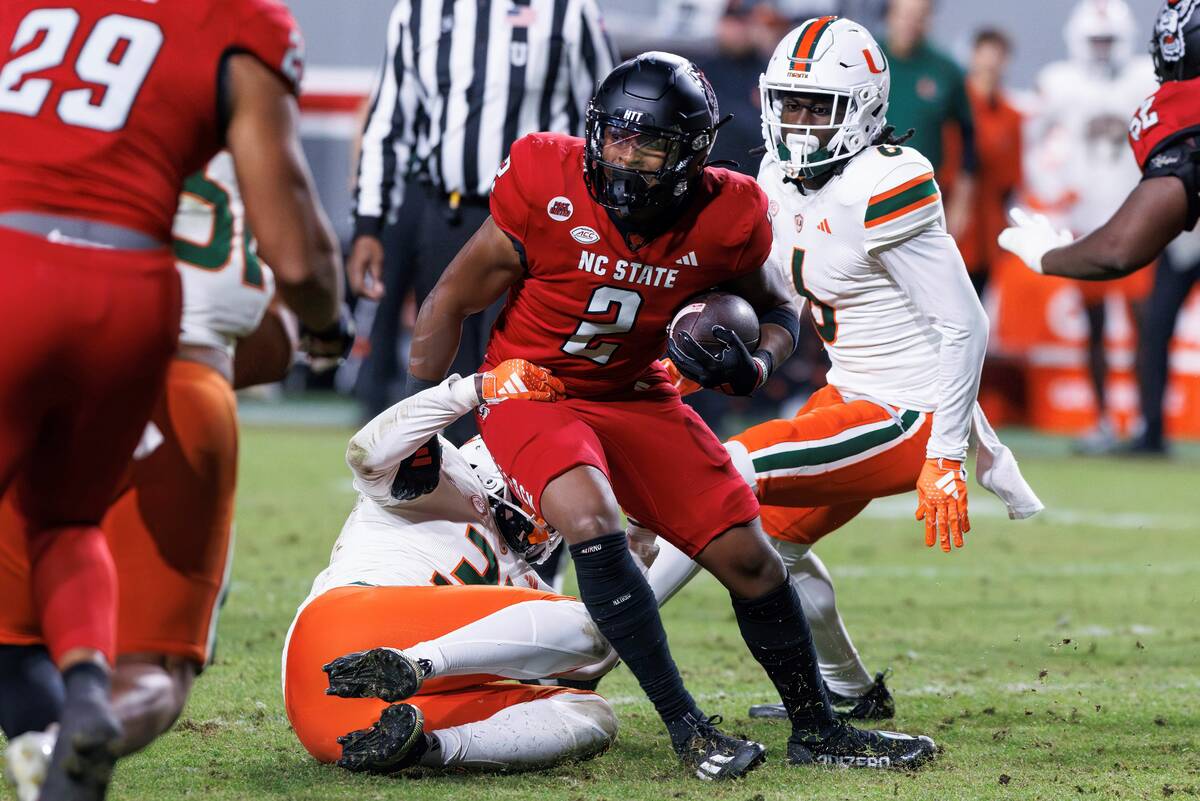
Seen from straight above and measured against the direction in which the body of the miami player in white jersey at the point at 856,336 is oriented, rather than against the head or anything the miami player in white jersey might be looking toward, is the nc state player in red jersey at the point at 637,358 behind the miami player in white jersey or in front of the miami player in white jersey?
in front

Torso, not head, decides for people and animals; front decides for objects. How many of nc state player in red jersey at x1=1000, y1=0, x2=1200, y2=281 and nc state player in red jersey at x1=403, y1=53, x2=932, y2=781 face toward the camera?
1

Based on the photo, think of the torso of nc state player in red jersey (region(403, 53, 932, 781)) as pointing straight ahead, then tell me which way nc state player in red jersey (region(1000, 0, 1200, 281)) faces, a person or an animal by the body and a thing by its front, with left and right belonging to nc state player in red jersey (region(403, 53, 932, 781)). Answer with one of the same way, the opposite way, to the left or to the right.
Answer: to the right

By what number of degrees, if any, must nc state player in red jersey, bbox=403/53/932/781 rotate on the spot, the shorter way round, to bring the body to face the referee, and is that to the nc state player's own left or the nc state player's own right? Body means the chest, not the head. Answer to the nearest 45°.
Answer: approximately 180°

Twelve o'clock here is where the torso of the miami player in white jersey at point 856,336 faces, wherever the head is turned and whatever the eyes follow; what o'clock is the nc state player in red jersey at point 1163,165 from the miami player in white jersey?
The nc state player in red jersey is roughly at 7 o'clock from the miami player in white jersey.

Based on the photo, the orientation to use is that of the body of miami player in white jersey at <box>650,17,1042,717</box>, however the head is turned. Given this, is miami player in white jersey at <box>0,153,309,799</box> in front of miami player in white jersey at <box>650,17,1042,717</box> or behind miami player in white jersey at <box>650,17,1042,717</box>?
in front

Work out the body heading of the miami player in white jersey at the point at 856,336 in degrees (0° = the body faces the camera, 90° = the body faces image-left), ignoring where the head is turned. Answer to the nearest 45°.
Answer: approximately 45°

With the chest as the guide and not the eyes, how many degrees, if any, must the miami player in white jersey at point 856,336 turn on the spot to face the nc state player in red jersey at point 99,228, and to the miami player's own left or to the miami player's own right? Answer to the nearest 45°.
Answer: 0° — they already face them

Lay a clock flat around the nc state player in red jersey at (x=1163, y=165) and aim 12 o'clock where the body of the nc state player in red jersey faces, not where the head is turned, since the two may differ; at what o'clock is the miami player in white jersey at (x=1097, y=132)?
The miami player in white jersey is roughly at 3 o'clock from the nc state player in red jersey.

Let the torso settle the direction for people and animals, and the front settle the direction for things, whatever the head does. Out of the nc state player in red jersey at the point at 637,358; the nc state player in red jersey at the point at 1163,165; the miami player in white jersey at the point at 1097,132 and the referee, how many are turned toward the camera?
3

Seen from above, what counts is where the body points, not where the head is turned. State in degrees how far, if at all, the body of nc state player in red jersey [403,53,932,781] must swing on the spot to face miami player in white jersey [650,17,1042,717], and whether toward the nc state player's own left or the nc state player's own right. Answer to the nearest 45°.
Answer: approximately 135° to the nc state player's own left

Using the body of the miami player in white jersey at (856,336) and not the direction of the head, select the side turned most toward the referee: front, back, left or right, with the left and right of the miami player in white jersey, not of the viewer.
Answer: right

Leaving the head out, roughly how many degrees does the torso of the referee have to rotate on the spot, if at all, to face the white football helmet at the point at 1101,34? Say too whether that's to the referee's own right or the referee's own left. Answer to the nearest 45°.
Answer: approximately 135° to the referee's own left

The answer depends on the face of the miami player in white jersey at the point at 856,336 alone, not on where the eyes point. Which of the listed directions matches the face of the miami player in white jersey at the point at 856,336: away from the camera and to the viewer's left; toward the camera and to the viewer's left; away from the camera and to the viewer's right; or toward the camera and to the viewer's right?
toward the camera and to the viewer's left

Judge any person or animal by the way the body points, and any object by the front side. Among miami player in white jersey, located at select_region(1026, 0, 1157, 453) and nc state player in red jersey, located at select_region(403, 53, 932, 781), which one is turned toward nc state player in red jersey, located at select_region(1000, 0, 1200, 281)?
the miami player in white jersey
